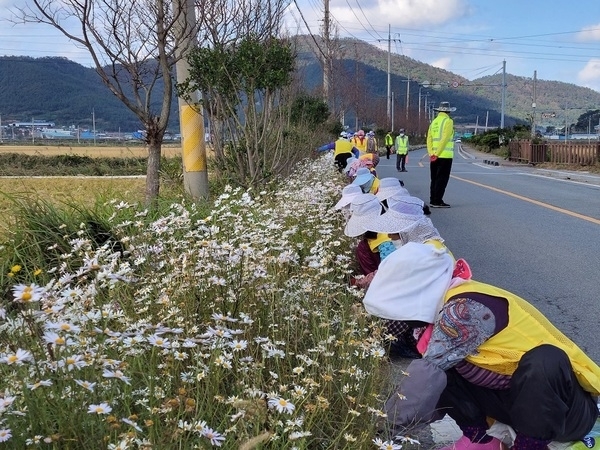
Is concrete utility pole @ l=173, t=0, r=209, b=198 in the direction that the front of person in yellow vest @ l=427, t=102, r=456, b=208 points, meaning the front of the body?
no

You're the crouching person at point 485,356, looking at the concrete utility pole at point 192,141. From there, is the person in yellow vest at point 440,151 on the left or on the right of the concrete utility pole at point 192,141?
right

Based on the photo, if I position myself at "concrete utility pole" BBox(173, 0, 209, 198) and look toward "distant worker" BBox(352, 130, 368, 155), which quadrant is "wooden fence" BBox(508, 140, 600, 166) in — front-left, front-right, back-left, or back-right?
front-right

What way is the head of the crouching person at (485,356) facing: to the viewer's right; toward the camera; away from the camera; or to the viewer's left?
to the viewer's left

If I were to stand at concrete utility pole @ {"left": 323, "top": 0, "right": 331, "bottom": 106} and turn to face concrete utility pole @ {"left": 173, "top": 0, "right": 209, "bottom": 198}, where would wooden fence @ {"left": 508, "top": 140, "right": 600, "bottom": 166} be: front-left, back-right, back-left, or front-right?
front-left

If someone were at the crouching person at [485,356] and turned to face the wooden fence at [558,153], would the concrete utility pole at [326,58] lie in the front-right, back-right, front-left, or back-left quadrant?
front-left
